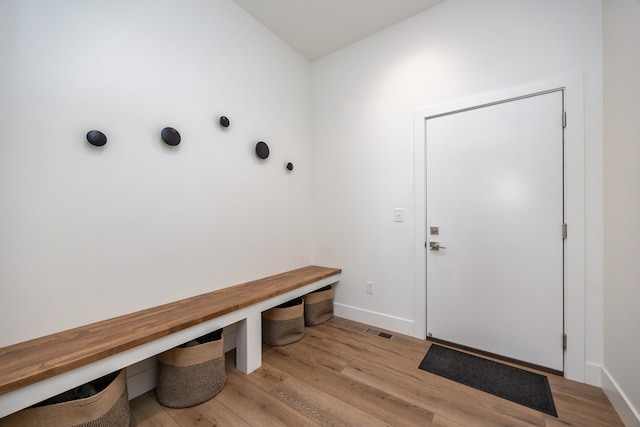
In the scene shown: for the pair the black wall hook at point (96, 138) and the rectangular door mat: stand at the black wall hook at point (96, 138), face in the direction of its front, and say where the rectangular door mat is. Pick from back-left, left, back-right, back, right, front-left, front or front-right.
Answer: front-left

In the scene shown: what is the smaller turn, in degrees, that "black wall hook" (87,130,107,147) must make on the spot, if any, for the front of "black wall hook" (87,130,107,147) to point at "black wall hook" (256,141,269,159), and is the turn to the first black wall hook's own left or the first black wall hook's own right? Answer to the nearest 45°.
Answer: approximately 90° to the first black wall hook's own left

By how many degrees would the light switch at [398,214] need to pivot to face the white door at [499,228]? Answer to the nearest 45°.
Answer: approximately 90° to its left

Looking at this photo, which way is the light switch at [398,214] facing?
toward the camera

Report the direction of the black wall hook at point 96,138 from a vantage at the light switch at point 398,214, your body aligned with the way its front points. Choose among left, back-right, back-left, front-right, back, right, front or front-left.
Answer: front-right

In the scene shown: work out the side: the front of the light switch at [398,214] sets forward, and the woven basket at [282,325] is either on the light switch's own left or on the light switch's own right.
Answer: on the light switch's own right
